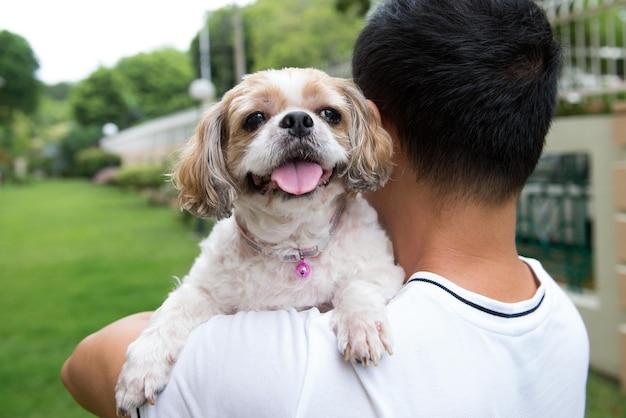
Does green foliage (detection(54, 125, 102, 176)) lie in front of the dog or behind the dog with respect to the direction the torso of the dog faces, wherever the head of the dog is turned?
behind

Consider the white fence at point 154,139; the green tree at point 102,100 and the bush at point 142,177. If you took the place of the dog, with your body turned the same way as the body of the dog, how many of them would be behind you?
3

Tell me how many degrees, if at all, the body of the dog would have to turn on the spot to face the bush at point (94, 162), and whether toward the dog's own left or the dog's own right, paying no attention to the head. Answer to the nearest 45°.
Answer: approximately 180°

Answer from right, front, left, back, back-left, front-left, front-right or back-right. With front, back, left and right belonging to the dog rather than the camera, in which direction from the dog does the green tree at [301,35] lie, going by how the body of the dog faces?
back

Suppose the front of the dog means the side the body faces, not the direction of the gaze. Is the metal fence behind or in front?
behind

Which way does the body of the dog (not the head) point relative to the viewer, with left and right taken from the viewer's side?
facing the viewer

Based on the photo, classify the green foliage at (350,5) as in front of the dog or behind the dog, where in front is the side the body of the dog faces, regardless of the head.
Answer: behind

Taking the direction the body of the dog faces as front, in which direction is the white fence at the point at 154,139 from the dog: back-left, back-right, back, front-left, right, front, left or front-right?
back
